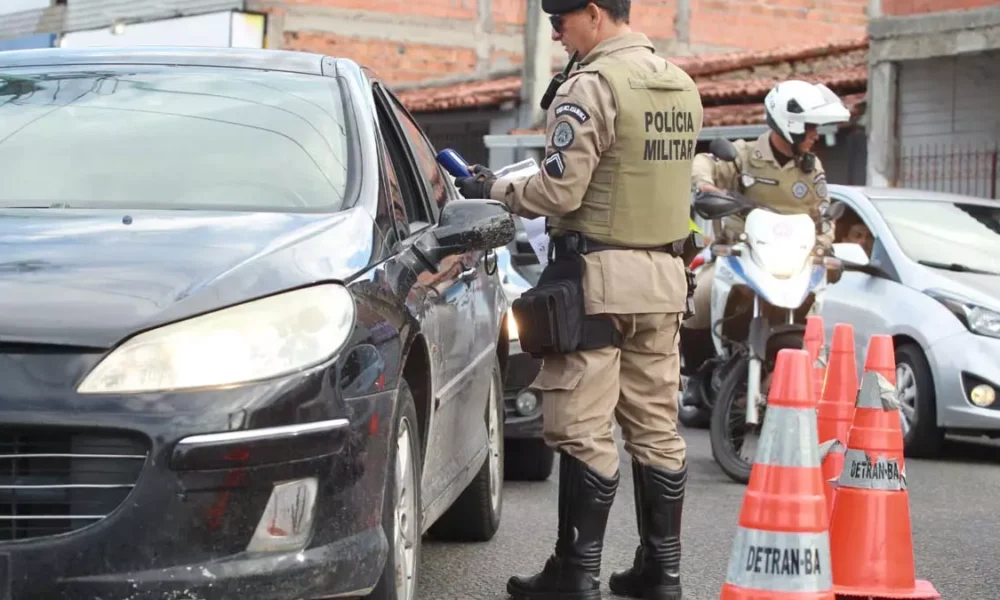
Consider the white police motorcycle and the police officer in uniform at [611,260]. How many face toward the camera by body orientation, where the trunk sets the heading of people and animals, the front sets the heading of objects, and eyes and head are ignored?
1

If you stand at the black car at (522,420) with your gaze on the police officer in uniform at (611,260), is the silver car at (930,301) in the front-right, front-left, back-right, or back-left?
back-left

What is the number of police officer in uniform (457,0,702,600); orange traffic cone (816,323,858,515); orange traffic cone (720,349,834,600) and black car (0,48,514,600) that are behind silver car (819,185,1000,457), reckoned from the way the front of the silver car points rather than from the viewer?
0

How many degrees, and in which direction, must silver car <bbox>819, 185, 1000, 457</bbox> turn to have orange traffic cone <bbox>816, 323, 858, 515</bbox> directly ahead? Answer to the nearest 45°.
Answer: approximately 45° to its right

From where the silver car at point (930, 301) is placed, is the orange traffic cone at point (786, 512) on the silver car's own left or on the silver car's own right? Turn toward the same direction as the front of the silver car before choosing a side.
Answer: on the silver car's own right

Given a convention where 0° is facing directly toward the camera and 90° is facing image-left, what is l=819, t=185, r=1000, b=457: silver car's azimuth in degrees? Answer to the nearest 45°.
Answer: approximately 315°

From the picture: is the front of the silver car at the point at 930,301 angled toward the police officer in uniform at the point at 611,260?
no

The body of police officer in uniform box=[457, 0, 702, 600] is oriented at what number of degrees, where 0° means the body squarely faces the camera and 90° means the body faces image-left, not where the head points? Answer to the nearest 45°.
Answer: approximately 135°

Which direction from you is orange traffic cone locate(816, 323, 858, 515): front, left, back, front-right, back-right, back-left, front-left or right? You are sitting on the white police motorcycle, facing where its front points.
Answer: front

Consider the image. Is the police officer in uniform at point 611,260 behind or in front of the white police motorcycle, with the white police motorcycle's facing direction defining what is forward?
in front

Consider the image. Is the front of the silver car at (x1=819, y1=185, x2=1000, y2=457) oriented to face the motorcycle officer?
no

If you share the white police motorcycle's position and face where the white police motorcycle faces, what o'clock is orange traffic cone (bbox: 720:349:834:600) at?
The orange traffic cone is roughly at 12 o'clock from the white police motorcycle.

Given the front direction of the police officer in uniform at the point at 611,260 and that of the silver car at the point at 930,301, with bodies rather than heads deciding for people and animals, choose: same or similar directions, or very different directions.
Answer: very different directions

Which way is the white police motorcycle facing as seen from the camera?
toward the camera

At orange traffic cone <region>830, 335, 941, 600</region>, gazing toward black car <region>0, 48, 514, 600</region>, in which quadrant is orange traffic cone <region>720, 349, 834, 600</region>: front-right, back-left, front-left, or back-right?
front-left
